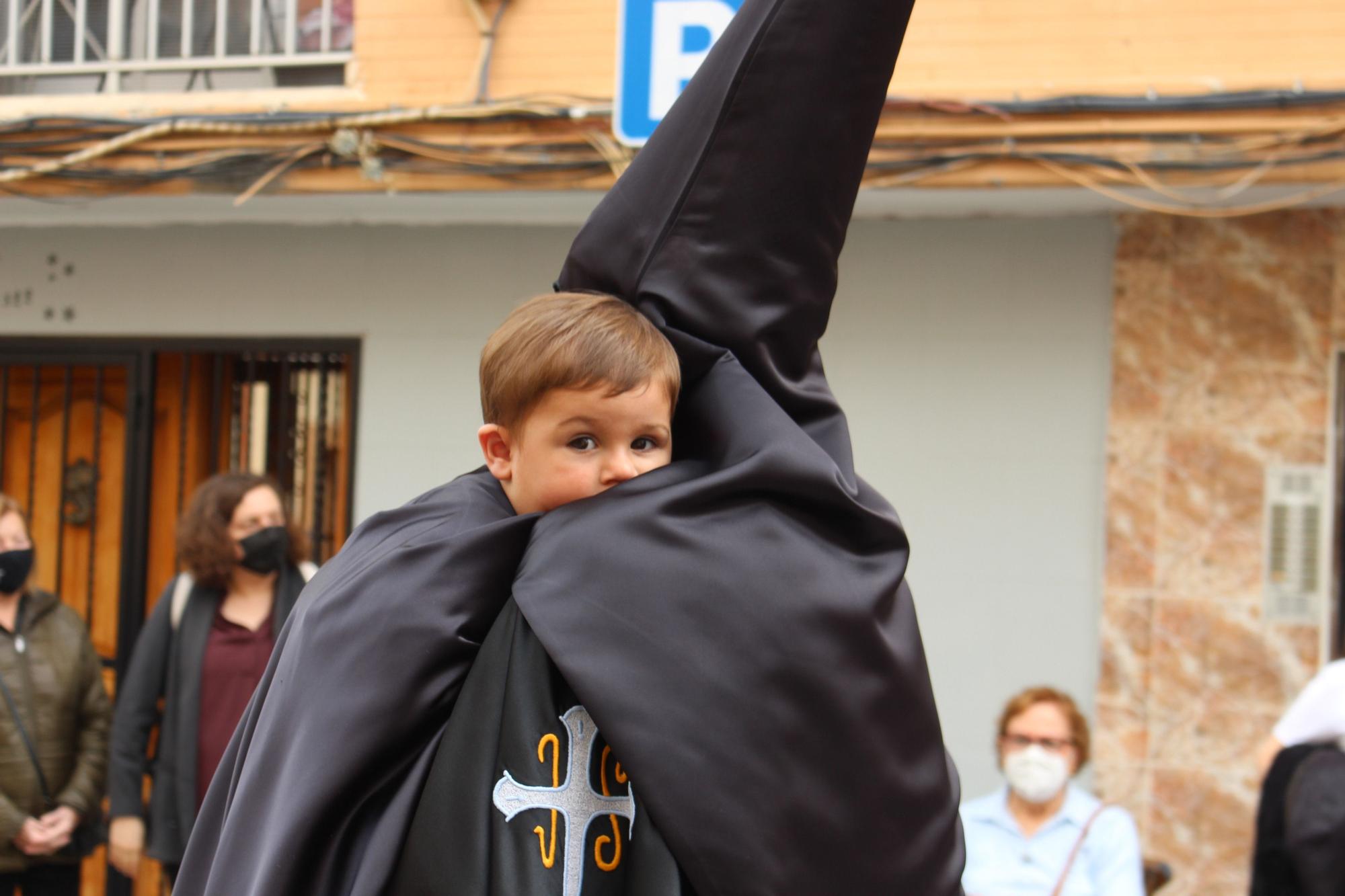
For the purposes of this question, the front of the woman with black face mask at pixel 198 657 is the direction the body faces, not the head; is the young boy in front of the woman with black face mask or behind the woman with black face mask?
in front

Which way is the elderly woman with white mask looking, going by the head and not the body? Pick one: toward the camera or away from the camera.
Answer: toward the camera

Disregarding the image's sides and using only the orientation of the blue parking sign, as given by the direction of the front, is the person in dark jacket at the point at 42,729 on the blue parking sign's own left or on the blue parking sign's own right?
on the blue parking sign's own right

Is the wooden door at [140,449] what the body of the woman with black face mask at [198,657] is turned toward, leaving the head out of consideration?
no

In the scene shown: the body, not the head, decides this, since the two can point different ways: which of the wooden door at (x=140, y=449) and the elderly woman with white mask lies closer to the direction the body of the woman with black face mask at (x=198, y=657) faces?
the elderly woman with white mask

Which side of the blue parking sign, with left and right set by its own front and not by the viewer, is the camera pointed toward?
front

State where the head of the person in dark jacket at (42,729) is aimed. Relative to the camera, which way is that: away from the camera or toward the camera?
toward the camera

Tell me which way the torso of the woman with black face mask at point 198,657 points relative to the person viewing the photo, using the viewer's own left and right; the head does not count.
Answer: facing the viewer and to the right of the viewer
